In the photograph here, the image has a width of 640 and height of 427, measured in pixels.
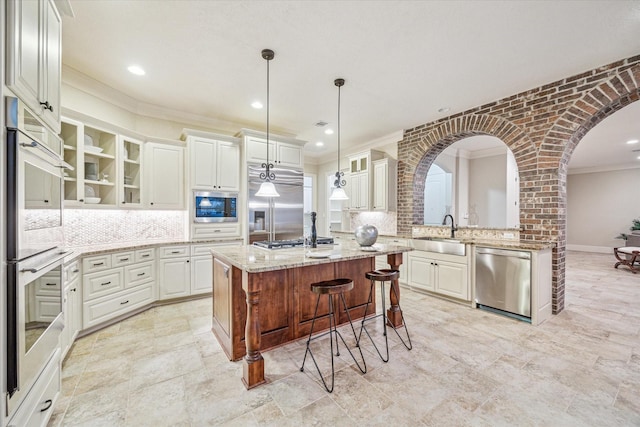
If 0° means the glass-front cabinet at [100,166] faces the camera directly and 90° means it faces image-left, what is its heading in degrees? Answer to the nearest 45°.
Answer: approximately 315°

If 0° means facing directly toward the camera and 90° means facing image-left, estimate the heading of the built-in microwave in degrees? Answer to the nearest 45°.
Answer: approximately 0°

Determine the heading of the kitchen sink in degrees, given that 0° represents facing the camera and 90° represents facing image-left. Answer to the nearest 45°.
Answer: approximately 45°

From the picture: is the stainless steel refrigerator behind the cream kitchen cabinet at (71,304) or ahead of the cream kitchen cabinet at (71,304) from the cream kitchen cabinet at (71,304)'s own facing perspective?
ahead

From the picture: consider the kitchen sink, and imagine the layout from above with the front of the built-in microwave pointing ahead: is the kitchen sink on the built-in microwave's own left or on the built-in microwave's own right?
on the built-in microwave's own left

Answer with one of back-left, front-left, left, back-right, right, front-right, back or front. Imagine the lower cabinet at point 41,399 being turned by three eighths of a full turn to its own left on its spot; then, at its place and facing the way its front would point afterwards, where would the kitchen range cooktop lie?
back-right

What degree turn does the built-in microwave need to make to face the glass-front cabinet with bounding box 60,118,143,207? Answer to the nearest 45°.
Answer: approximately 90° to its right

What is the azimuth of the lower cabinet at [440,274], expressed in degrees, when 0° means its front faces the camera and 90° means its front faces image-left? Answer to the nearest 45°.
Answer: approximately 45°

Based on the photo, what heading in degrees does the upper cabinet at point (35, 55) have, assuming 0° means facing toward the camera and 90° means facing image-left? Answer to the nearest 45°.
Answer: approximately 270°

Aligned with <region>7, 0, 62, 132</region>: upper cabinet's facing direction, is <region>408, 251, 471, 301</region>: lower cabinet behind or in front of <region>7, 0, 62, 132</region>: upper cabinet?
in front

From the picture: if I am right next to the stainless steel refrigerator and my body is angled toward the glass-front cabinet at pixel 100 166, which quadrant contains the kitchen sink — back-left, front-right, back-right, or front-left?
back-left

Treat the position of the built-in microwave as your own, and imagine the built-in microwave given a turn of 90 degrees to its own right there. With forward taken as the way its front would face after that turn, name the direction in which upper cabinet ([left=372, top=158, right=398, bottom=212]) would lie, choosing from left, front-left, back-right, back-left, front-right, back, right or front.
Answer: back

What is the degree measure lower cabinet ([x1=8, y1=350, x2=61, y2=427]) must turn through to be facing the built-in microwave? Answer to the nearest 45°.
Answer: approximately 45° to its left

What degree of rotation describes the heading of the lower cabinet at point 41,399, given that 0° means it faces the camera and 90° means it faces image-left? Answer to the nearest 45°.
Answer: approximately 270°
